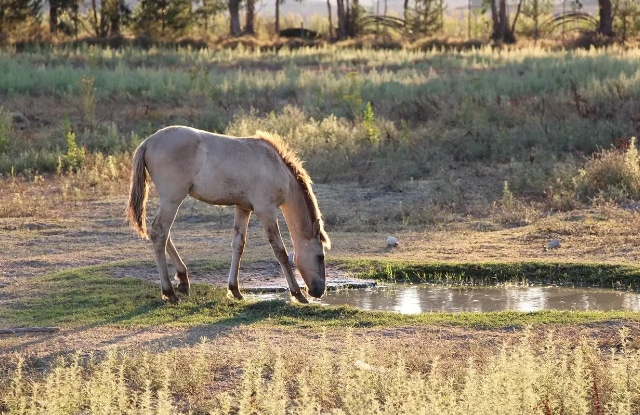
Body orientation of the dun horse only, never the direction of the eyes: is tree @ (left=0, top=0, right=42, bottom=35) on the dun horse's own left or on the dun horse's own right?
on the dun horse's own left

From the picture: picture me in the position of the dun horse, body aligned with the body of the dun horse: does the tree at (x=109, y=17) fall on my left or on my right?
on my left

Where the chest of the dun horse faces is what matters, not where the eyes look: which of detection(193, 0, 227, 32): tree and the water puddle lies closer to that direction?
the water puddle

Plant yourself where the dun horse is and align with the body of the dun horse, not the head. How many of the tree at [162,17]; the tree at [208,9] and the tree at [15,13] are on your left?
3

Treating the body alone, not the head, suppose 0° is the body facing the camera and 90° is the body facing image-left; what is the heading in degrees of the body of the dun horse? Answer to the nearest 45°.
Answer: approximately 270°

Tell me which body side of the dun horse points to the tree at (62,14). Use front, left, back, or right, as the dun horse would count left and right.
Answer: left

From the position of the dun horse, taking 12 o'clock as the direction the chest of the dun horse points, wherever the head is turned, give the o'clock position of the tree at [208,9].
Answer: The tree is roughly at 9 o'clock from the dun horse.

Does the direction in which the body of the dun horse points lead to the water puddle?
yes

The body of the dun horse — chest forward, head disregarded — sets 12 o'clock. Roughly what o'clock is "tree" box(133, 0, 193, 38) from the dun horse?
The tree is roughly at 9 o'clock from the dun horse.

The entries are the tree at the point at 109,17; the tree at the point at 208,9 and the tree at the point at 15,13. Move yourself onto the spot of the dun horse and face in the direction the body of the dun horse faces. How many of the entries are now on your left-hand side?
3
